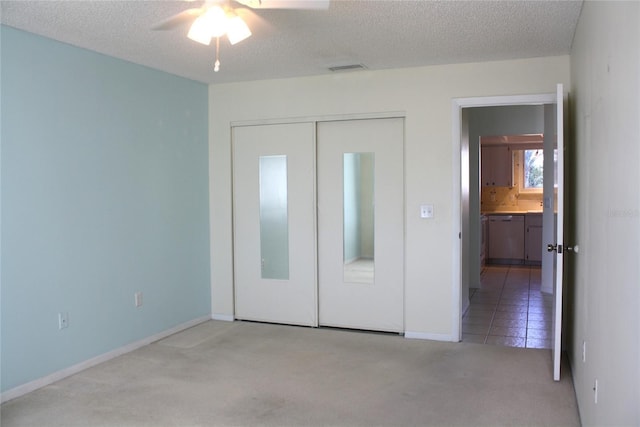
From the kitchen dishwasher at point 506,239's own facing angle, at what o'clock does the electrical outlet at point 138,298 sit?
The electrical outlet is roughly at 1 o'clock from the kitchen dishwasher.

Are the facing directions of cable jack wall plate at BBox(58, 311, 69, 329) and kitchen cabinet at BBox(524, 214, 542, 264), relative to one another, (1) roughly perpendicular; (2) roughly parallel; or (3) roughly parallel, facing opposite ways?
roughly perpendicular

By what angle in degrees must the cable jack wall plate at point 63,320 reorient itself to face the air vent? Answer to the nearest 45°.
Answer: approximately 45° to its left

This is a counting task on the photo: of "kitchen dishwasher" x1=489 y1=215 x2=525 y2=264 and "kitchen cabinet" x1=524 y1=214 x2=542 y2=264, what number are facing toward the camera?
2

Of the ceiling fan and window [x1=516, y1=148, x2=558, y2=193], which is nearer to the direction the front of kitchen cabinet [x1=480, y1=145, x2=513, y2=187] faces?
the ceiling fan

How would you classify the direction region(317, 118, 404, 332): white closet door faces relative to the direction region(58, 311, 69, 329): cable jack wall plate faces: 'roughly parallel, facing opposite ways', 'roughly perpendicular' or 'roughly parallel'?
roughly perpendicular

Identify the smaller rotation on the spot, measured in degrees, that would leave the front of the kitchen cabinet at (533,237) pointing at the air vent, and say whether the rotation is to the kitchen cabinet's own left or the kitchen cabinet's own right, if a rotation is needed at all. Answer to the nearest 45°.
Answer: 0° — it already faces it

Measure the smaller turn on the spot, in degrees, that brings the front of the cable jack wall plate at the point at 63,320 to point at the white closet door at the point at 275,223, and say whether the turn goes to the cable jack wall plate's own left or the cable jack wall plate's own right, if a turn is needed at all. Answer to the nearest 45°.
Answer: approximately 45° to the cable jack wall plate's own left

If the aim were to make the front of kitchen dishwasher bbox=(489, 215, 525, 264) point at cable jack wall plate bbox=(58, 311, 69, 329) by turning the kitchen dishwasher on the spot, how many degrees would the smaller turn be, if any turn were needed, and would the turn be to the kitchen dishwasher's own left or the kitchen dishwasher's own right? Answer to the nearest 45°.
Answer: approximately 45° to the kitchen dishwasher's own right

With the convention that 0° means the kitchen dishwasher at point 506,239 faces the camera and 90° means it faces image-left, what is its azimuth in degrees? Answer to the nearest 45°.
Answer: approximately 0°

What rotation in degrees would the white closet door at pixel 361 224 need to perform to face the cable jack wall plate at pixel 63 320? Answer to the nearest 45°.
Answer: approximately 45° to its right

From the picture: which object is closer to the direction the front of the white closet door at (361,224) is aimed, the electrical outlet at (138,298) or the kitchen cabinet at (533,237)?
the electrical outlet
